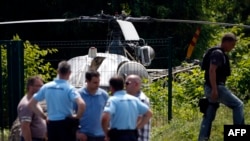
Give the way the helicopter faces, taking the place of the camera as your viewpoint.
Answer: facing the viewer and to the left of the viewer

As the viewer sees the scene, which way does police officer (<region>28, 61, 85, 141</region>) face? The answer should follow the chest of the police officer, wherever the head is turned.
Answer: away from the camera

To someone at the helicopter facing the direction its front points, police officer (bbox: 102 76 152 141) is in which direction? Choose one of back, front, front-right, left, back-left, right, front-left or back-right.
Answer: front-left

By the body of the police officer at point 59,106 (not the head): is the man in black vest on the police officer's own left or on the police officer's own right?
on the police officer's own right

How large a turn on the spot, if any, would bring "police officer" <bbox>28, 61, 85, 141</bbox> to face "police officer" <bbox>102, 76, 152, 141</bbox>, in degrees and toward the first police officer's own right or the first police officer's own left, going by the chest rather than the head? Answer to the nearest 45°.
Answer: approximately 135° to the first police officer's own right

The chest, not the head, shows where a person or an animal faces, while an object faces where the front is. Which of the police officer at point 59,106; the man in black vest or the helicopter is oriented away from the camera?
the police officer

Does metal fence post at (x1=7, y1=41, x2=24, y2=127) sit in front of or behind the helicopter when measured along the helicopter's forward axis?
in front
